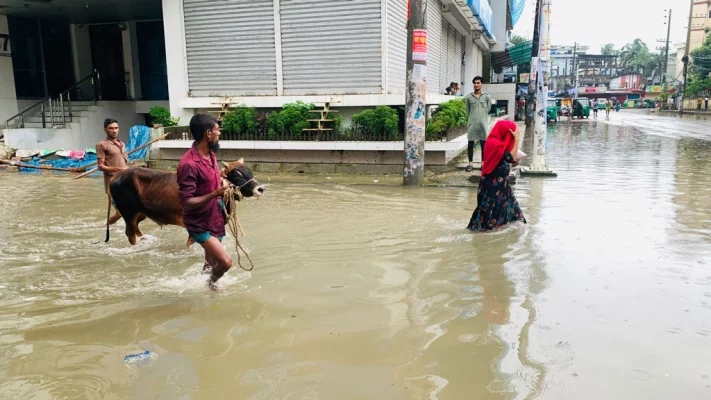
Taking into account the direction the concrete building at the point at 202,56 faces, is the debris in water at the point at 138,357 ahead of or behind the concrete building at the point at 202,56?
ahead

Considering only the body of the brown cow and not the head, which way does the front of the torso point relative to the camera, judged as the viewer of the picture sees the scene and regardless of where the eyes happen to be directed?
to the viewer's right

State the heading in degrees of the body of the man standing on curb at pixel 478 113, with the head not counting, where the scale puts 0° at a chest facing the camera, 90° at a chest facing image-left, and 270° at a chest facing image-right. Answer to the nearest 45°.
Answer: approximately 0°

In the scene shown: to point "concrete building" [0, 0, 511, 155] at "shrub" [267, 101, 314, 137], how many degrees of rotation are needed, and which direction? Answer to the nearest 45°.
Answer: approximately 45° to its left

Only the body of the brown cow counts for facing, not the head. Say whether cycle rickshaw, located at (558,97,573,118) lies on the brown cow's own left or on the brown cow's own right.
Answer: on the brown cow's own left

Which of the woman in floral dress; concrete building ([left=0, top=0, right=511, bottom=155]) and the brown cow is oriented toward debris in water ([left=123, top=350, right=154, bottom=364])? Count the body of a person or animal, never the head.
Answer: the concrete building

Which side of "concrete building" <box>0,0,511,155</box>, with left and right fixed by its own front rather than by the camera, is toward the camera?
front

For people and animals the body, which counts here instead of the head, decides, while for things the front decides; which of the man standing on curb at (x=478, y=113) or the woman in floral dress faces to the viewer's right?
the woman in floral dress

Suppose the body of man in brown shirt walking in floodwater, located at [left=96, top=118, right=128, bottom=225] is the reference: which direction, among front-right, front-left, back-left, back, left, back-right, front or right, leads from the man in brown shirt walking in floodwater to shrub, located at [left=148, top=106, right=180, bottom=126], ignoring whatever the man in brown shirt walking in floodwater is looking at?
back-left

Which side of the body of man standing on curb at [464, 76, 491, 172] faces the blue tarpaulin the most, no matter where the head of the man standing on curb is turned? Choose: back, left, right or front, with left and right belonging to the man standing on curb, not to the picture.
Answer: right

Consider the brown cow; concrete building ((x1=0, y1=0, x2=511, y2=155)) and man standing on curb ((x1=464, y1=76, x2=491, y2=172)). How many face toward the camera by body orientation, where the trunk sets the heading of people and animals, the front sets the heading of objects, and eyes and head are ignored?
2

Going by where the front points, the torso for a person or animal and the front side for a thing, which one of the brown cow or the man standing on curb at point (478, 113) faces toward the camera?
the man standing on curb

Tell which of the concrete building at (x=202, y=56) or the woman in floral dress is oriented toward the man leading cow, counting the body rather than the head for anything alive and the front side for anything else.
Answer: the concrete building

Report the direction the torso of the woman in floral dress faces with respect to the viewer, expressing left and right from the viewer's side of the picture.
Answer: facing to the right of the viewer
